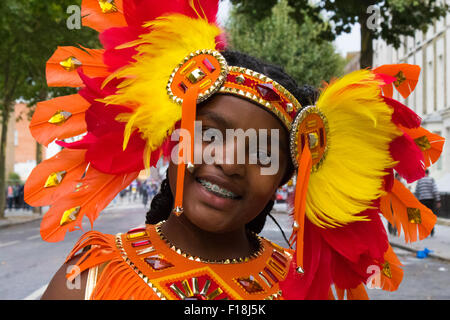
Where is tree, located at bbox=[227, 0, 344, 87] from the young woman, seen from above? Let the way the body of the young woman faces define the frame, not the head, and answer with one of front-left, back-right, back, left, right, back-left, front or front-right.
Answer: back

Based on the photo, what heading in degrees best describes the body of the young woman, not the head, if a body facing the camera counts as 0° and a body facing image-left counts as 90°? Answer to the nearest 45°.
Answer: approximately 0°

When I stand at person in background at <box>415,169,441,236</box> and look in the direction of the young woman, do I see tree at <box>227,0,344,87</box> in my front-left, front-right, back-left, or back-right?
back-right

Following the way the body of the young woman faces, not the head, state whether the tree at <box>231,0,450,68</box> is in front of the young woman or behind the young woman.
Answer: behind

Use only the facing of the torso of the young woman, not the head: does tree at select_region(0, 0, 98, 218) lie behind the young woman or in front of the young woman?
behind

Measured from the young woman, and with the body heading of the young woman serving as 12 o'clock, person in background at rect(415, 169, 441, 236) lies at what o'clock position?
The person in background is roughly at 7 o'clock from the young woman.
